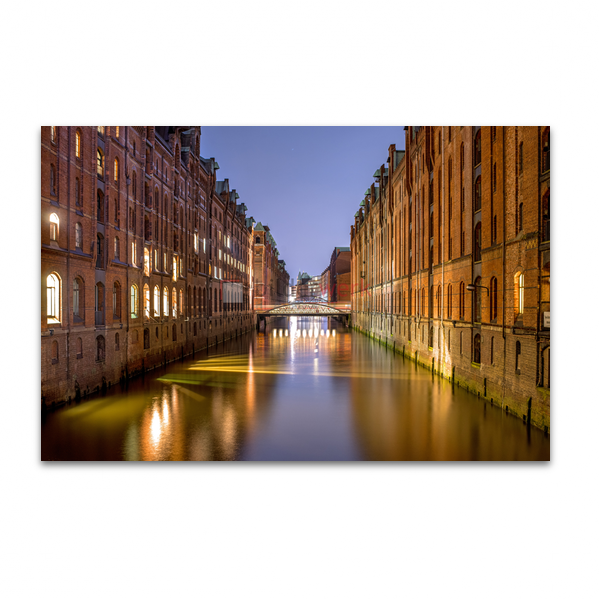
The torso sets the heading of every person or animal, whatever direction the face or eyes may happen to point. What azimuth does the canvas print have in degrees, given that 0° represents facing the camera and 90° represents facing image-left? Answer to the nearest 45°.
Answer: approximately 0°
